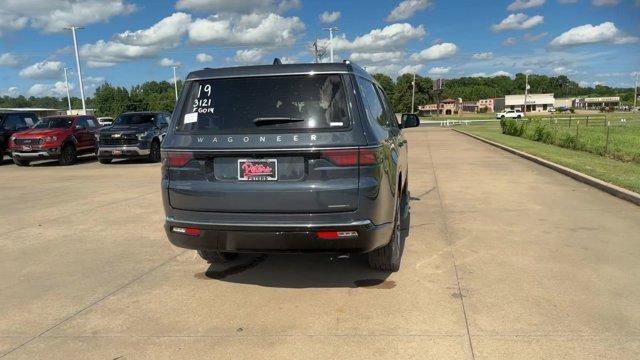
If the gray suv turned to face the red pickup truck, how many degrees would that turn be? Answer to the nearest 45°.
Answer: approximately 45° to its left

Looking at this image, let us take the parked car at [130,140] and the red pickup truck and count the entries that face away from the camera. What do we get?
0

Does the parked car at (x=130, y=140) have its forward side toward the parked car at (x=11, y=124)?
no

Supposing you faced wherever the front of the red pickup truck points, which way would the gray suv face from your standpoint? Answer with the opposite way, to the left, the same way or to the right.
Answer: the opposite way

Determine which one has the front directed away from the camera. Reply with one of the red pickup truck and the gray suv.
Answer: the gray suv

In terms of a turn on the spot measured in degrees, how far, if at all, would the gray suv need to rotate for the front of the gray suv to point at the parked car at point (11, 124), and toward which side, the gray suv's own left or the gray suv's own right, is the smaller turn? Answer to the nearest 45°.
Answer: approximately 45° to the gray suv's own left

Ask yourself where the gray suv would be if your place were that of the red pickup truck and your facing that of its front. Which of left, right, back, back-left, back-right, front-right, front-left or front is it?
front-left

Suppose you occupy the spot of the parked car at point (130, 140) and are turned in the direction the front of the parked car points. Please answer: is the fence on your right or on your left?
on your left

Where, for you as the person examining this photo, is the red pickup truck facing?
facing the viewer and to the left of the viewer

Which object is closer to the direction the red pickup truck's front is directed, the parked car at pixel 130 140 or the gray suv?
the gray suv

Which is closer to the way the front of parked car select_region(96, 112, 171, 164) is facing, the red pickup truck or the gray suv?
the gray suv

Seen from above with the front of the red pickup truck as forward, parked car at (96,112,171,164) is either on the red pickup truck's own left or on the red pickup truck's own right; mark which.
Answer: on the red pickup truck's own left

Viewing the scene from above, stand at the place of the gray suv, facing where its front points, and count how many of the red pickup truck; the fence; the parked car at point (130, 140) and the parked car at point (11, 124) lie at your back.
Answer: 0

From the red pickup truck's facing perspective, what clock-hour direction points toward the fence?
The fence is roughly at 8 o'clock from the red pickup truck.

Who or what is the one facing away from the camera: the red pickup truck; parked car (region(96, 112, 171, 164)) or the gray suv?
the gray suv

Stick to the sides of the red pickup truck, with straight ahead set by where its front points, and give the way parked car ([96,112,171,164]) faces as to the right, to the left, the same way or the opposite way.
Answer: the same way

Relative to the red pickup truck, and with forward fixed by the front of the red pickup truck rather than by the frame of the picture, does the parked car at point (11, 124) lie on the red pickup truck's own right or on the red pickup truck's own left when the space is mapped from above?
on the red pickup truck's own right

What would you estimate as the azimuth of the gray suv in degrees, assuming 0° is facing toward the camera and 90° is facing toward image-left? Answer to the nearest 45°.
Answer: approximately 180°

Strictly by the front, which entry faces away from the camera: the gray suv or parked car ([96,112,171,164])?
the gray suv
